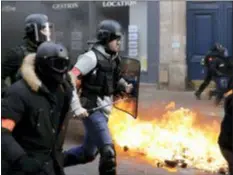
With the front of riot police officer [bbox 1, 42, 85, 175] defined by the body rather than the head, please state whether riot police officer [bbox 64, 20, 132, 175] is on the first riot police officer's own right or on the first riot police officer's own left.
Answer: on the first riot police officer's own left

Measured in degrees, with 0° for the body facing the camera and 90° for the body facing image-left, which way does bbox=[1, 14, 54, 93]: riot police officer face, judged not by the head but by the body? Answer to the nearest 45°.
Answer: approximately 270°

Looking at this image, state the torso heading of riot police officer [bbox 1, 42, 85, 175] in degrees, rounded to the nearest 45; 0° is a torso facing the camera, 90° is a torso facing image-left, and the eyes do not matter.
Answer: approximately 315°

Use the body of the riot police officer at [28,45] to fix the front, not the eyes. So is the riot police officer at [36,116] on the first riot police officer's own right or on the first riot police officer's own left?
on the first riot police officer's own right

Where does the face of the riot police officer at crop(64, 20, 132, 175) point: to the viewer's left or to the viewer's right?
to the viewer's right

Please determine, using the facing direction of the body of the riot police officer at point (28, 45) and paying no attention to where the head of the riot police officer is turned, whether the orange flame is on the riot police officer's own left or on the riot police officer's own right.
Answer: on the riot police officer's own left
